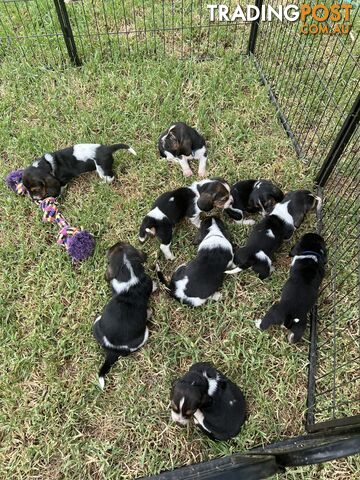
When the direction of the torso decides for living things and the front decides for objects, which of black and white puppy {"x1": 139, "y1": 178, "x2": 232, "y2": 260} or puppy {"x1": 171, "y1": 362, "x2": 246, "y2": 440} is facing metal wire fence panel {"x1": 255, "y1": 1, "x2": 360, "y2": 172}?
the black and white puppy

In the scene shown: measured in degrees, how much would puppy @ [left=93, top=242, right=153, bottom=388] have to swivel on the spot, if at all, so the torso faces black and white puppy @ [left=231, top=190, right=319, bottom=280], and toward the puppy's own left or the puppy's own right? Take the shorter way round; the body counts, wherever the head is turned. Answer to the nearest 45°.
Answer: approximately 90° to the puppy's own right

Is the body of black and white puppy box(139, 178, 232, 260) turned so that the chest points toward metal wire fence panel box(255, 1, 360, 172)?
yes

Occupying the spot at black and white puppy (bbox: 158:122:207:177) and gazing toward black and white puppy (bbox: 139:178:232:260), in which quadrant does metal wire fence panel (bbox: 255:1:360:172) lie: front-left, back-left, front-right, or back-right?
back-left

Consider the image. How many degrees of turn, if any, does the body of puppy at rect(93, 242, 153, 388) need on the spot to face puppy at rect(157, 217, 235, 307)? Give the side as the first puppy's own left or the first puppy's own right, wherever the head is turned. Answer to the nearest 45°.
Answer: approximately 90° to the first puppy's own right

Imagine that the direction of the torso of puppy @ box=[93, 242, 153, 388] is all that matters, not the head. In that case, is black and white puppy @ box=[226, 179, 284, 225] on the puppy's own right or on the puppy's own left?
on the puppy's own right

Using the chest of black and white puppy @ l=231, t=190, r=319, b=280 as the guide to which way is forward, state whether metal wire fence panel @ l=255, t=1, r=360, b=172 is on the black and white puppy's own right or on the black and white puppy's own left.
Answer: on the black and white puppy's own left

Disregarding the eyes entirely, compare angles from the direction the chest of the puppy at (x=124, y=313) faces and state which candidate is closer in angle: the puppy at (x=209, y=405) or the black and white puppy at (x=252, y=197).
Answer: the black and white puppy

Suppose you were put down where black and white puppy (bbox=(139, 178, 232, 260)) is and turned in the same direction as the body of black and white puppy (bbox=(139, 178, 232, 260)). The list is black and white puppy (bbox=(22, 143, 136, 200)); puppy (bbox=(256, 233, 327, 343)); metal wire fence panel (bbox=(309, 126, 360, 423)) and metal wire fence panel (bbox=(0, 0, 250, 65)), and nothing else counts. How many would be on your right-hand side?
2

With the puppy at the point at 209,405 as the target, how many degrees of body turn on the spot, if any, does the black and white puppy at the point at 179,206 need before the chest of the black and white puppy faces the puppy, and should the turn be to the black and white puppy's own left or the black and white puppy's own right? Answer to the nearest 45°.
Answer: approximately 135° to the black and white puppy's own right

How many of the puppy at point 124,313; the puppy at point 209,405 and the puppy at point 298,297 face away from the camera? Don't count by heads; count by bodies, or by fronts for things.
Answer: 2

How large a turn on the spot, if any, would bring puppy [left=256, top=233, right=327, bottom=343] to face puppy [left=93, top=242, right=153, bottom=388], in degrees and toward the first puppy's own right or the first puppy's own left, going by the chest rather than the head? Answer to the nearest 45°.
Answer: approximately 135° to the first puppy's own left

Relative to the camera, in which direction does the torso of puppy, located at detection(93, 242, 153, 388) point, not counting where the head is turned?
away from the camera

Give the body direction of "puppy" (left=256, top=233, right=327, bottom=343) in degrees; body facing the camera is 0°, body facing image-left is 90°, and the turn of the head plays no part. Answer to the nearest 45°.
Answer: approximately 180°

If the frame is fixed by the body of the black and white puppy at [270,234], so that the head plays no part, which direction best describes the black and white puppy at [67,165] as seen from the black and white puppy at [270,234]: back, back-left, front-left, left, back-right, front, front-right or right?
back-left
